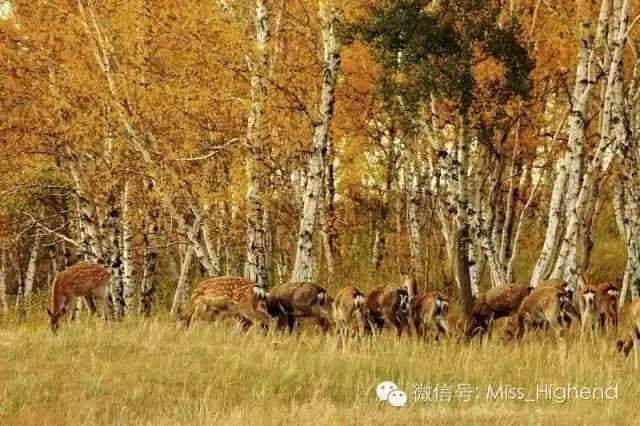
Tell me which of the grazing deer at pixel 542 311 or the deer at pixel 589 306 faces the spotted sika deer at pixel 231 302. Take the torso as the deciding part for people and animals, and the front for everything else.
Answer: the grazing deer

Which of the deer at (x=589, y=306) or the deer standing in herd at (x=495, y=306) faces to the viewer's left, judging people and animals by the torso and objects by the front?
the deer standing in herd

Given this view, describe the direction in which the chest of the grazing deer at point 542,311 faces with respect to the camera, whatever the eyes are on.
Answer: to the viewer's left

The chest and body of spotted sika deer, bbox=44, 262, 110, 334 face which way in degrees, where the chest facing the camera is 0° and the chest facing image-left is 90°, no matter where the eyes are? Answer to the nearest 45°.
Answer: approximately 45°

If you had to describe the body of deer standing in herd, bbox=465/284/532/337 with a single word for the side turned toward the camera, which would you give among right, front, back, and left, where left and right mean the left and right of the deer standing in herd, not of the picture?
left

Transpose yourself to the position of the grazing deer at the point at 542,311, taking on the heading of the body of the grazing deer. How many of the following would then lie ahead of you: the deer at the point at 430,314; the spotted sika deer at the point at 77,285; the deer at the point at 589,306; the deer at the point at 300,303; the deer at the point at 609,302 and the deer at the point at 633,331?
3

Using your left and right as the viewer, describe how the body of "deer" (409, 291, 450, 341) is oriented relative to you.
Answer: facing away from the viewer and to the left of the viewer
